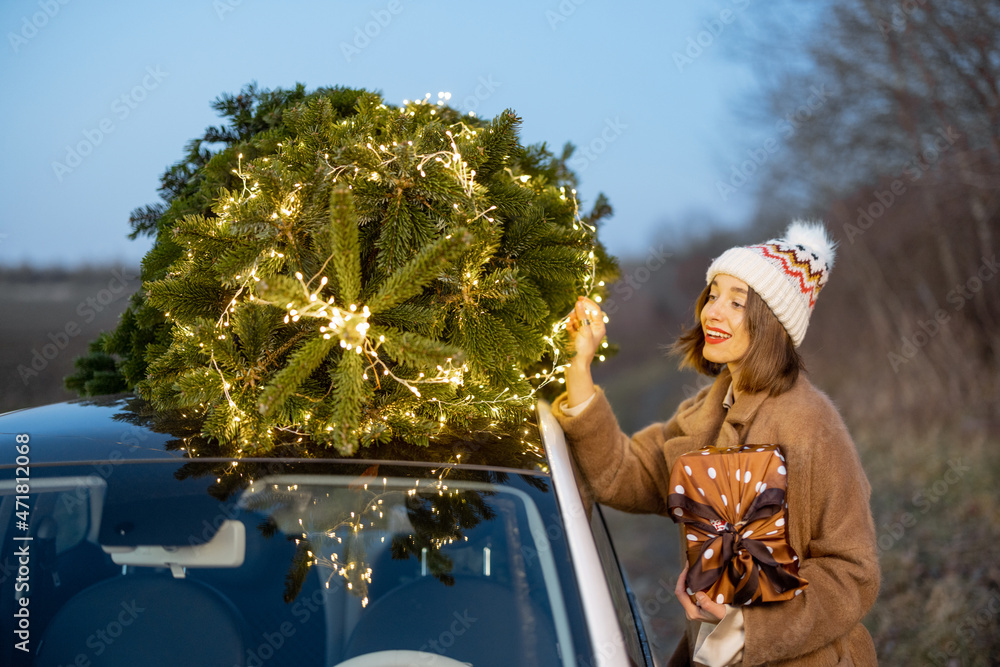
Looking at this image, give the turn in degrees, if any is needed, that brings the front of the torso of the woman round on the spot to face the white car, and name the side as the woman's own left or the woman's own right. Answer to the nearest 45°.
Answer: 0° — they already face it

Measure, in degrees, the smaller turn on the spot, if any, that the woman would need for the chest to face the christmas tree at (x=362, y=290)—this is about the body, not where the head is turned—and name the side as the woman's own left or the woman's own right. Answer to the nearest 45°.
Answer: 0° — they already face it

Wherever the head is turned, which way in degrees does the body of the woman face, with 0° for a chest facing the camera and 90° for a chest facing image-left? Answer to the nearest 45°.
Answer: approximately 45°
